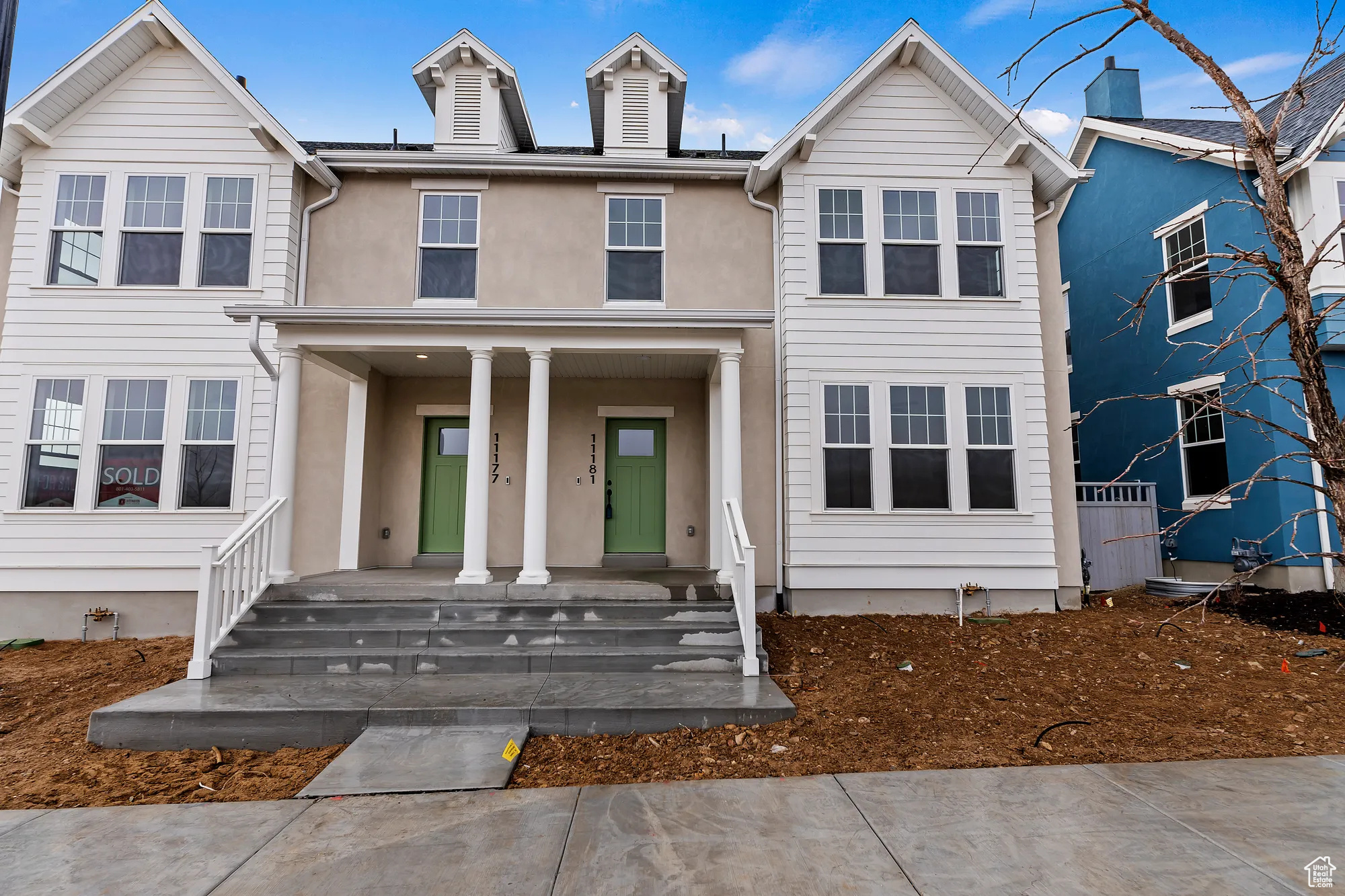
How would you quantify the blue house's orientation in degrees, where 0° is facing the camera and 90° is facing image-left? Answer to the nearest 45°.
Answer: approximately 315°
